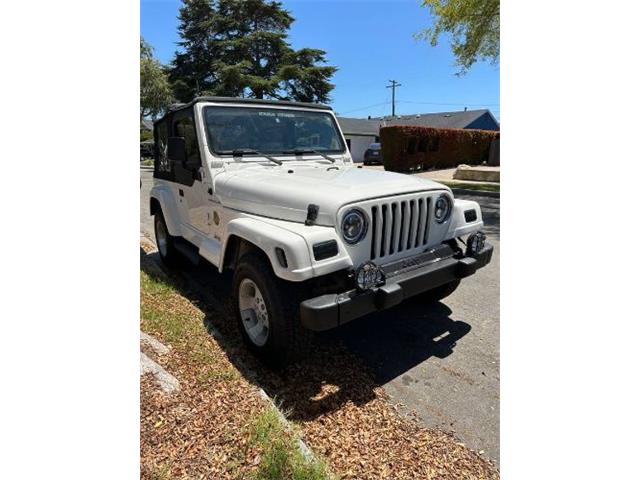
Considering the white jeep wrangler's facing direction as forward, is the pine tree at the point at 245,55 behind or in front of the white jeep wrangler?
behind

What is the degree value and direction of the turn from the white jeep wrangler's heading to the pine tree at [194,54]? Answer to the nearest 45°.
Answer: approximately 135° to its left

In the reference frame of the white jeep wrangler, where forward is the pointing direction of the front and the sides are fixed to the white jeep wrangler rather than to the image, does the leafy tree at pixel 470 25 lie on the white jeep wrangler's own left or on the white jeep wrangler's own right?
on the white jeep wrangler's own left

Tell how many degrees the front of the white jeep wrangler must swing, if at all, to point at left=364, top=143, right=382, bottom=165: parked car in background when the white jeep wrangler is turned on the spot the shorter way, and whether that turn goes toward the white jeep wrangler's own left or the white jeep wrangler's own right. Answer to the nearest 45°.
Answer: approximately 135° to the white jeep wrangler's own left

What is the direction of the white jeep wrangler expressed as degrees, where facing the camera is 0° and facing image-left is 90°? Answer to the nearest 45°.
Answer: approximately 315°

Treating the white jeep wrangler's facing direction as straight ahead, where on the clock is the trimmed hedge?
The trimmed hedge is roughly at 8 o'clock from the white jeep wrangler.

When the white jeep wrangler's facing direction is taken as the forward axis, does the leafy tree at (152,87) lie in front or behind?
behind
